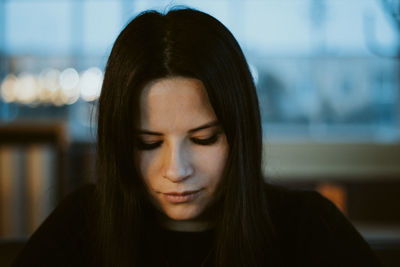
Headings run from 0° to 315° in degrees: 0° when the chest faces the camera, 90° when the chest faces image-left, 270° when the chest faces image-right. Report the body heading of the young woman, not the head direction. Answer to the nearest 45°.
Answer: approximately 0°
